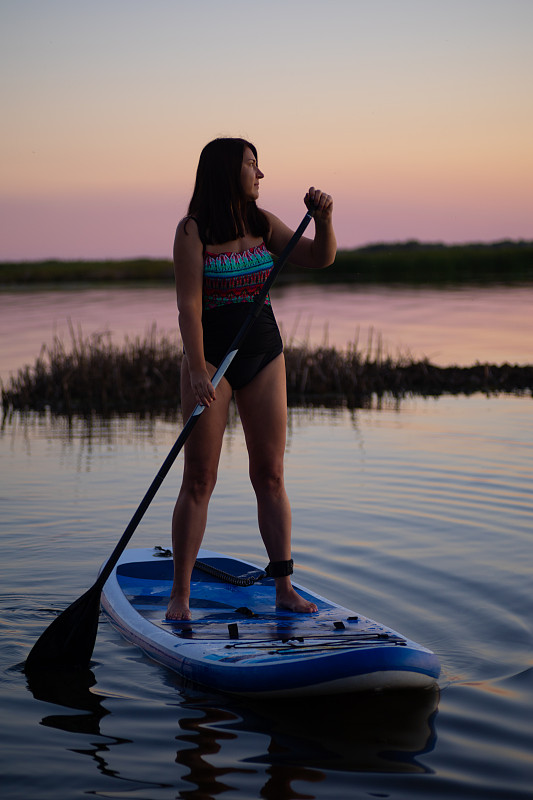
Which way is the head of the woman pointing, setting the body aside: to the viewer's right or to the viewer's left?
to the viewer's right

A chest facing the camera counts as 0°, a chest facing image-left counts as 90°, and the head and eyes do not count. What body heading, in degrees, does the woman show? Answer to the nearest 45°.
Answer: approximately 315°
